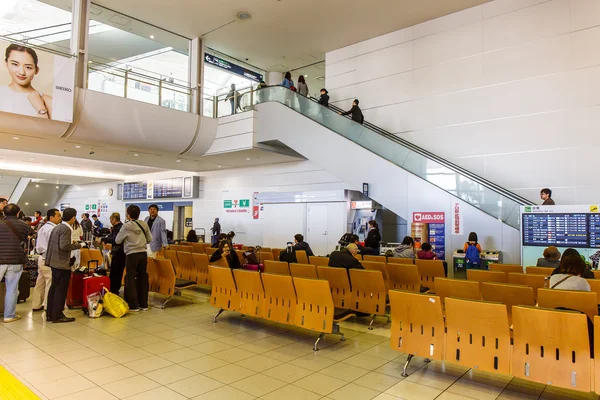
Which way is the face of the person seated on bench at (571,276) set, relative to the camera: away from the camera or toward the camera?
away from the camera

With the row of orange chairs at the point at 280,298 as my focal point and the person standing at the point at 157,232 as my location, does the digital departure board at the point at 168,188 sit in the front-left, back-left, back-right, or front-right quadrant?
back-left

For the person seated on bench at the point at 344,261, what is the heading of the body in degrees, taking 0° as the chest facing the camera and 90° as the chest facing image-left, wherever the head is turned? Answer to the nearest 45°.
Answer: approximately 225°

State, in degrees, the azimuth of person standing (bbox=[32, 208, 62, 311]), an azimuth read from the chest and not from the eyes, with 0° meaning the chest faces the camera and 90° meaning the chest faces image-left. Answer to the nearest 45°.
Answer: approximately 270°

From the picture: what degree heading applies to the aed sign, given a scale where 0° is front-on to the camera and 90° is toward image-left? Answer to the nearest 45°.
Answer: approximately 0°

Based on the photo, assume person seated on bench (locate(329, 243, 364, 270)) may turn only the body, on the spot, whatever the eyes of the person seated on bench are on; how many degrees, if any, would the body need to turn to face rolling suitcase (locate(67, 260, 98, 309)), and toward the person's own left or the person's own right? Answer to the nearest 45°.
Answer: approximately 135° to the person's own left

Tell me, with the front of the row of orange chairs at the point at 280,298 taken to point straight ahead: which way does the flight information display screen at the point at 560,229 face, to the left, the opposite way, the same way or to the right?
the opposite way

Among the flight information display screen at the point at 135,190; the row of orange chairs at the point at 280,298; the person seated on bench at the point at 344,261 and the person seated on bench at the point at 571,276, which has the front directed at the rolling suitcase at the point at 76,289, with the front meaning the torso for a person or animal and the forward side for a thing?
the flight information display screen

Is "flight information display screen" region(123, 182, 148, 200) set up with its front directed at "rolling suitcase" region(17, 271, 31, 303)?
yes

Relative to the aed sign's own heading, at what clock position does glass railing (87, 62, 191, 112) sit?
The glass railing is roughly at 3 o'clock from the aed sign.

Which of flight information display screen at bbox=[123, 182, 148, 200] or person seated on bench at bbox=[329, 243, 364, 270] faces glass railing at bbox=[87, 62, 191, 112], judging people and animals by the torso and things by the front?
the flight information display screen
